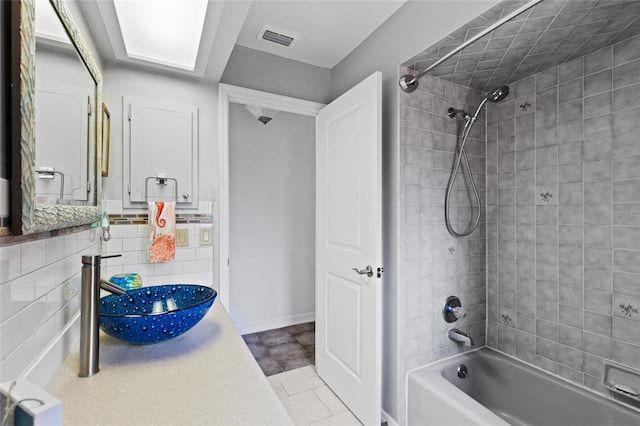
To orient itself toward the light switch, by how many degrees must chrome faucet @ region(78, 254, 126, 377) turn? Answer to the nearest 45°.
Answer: approximately 45° to its left

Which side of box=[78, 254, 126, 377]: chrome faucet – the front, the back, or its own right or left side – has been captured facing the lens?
right

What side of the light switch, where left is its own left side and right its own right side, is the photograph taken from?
front

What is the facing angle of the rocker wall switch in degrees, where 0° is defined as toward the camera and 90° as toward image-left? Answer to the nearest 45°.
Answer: approximately 0°

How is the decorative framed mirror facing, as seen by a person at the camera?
facing the viewer and to the right of the viewer

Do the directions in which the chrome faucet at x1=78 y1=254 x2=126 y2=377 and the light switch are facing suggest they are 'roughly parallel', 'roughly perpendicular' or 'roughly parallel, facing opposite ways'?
roughly perpendicular

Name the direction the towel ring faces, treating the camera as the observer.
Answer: facing the viewer

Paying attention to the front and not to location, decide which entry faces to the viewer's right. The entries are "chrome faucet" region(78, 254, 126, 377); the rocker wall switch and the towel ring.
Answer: the chrome faucet
